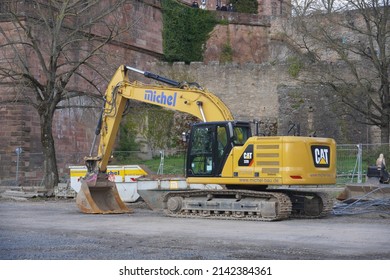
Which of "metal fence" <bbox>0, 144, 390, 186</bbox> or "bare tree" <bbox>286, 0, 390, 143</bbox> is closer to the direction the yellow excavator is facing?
the metal fence

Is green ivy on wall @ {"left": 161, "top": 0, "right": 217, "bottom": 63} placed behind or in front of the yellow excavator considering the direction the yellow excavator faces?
in front

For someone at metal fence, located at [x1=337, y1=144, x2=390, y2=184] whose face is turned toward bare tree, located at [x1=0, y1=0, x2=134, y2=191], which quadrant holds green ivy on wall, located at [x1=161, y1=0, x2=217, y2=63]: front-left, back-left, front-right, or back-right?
front-right

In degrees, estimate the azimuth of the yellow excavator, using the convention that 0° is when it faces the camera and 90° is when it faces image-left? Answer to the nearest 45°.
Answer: approximately 135°
